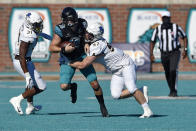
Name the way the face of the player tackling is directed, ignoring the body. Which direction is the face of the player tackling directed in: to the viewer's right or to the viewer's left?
to the viewer's left

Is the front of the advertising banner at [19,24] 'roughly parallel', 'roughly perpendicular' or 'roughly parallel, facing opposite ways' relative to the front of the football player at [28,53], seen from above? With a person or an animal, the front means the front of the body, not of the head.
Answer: roughly perpendicular

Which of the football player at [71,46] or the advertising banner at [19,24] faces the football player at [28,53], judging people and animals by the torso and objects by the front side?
the advertising banner

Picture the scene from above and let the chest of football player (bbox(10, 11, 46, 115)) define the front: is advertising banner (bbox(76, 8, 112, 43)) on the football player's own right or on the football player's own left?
on the football player's own left

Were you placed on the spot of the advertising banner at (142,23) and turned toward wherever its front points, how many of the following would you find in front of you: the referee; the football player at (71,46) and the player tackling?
3

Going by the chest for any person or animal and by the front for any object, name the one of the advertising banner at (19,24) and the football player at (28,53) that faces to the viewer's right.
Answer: the football player

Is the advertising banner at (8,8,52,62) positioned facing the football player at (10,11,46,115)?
yes

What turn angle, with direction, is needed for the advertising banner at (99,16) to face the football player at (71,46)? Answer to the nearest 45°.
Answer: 0° — it already faces them

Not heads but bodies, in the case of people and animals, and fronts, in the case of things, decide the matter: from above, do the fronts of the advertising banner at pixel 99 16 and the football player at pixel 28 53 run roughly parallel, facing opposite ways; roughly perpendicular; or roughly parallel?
roughly perpendicular

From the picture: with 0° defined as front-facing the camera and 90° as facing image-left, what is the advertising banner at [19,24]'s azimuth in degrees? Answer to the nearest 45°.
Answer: approximately 0°
